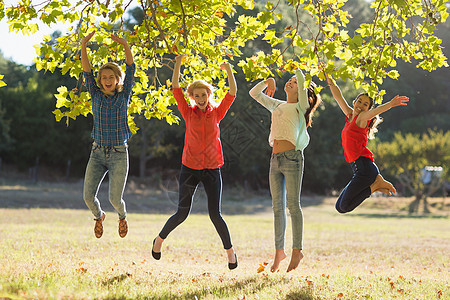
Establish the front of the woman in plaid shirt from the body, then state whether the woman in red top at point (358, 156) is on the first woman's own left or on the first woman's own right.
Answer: on the first woman's own left

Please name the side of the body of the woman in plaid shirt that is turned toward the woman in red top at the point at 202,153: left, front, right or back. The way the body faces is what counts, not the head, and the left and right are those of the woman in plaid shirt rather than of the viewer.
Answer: left

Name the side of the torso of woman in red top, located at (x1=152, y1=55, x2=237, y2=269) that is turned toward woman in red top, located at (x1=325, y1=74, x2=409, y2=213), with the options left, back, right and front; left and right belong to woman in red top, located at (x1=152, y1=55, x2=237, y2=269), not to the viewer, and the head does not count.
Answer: left

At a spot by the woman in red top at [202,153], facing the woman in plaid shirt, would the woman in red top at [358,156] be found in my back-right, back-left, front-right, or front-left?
back-right

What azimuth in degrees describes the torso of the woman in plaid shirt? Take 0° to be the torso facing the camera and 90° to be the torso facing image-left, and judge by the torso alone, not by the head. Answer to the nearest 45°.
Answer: approximately 0°

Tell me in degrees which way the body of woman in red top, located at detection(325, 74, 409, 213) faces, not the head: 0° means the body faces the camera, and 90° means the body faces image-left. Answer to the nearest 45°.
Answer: approximately 45°

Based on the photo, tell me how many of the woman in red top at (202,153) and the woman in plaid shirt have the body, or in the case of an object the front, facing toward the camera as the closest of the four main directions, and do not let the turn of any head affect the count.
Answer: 2

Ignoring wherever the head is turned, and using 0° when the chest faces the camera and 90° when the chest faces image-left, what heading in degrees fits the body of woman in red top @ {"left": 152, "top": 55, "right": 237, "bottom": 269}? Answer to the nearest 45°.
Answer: approximately 0°
